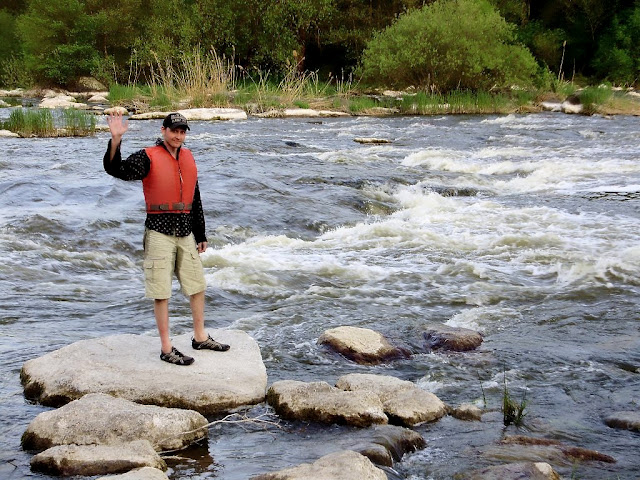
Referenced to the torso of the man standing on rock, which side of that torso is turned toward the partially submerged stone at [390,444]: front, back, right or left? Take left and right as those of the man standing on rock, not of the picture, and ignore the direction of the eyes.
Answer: front

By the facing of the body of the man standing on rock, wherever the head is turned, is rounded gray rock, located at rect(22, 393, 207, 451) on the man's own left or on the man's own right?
on the man's own right

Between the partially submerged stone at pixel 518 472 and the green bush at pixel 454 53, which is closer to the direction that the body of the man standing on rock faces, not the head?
the partially submerged stone

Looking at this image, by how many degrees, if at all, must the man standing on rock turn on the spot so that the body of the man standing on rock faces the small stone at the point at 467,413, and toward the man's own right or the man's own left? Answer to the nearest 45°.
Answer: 0° — they already face it

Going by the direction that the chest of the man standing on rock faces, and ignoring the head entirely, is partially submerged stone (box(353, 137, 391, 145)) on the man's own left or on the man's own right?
on the man's own left

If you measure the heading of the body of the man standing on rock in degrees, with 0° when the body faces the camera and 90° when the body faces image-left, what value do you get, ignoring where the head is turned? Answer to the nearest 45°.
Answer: approximately 315°

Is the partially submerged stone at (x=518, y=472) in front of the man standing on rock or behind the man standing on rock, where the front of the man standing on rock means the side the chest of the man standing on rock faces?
in front

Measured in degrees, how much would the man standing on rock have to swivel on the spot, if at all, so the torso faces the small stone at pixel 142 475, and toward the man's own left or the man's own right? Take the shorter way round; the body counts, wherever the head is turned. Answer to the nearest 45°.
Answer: approximately 45° to the man's own right

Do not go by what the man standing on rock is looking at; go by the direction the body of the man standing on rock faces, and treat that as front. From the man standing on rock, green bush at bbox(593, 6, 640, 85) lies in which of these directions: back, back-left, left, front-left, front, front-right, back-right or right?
left

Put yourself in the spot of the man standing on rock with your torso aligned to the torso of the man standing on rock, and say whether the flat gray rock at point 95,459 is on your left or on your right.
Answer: on your right

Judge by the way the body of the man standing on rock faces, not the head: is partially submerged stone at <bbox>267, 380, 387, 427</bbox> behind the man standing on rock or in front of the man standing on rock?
in front

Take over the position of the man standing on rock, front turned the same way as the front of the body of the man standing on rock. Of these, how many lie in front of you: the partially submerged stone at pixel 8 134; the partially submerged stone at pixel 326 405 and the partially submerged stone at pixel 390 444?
2

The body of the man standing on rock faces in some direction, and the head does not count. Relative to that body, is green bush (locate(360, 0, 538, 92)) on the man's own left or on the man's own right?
on the man's own left
